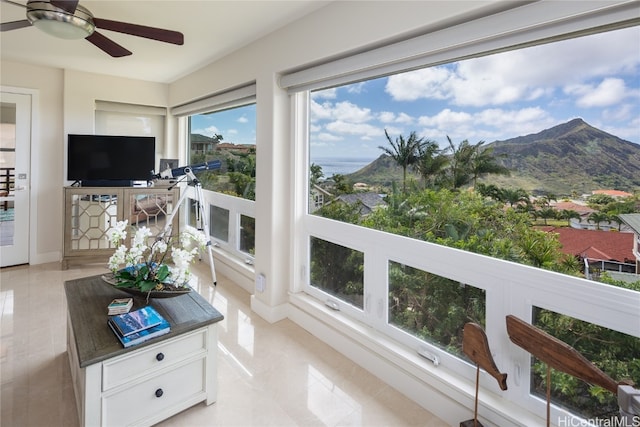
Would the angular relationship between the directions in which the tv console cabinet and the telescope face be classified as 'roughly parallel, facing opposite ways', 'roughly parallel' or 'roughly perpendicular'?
roughly perpendicular

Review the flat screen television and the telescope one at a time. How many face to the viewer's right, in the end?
1

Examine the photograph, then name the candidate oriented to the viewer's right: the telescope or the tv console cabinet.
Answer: the telescope

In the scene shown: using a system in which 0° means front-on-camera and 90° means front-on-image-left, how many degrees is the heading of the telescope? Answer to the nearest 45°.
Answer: approximately 270°

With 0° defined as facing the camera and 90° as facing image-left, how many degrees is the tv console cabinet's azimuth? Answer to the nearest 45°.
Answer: approximately 0°

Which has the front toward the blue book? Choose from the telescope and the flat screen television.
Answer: the flat screen television

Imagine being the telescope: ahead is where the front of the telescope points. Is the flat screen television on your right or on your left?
on your left

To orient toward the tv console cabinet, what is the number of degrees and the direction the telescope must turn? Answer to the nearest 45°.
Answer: approximately 135° to its left

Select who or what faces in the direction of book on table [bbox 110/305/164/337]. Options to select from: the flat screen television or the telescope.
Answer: the flat screen television

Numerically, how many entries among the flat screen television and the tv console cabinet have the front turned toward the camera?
2

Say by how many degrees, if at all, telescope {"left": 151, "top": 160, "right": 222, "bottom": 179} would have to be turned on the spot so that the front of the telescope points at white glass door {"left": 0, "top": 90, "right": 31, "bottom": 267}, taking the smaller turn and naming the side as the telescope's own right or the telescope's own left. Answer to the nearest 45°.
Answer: approximately 135° to the telescope's own left
